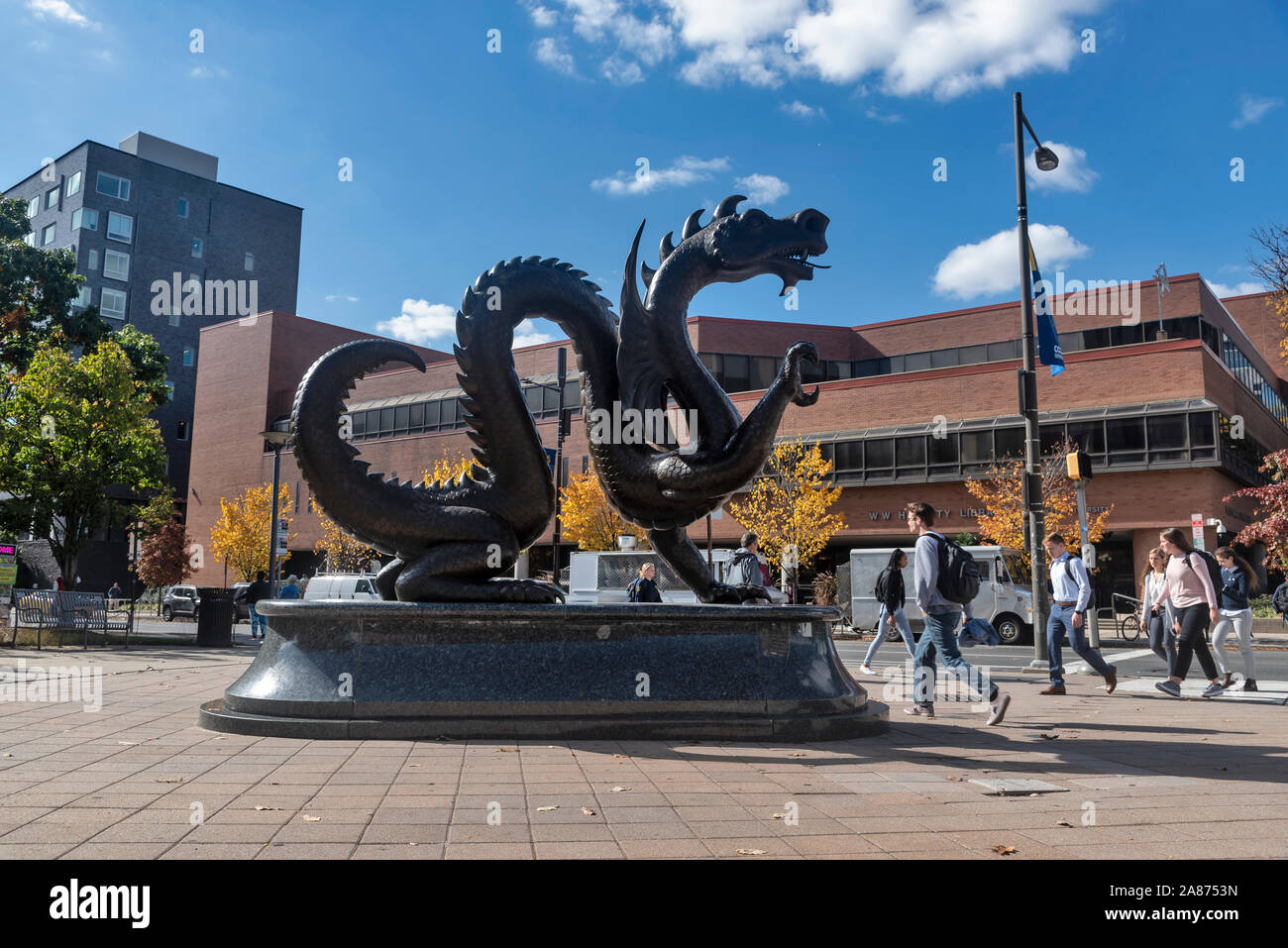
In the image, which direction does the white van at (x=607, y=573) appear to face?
to the viewer's right

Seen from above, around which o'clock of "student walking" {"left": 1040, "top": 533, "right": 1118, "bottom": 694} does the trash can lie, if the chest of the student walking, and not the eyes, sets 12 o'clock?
The trash can is roughly at 2 o'clock from the student walking.

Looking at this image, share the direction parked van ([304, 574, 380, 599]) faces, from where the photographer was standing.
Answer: facing to the right of the viewer

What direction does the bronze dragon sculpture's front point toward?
to the viewer's right

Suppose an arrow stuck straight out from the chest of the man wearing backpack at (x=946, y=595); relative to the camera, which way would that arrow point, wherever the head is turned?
to the viewer's left

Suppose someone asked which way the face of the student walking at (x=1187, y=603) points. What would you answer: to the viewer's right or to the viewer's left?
to the viewer's left

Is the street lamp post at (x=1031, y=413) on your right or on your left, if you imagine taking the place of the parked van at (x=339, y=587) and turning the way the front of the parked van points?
on your right

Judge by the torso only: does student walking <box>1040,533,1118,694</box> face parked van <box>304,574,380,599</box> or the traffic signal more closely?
the parked van
